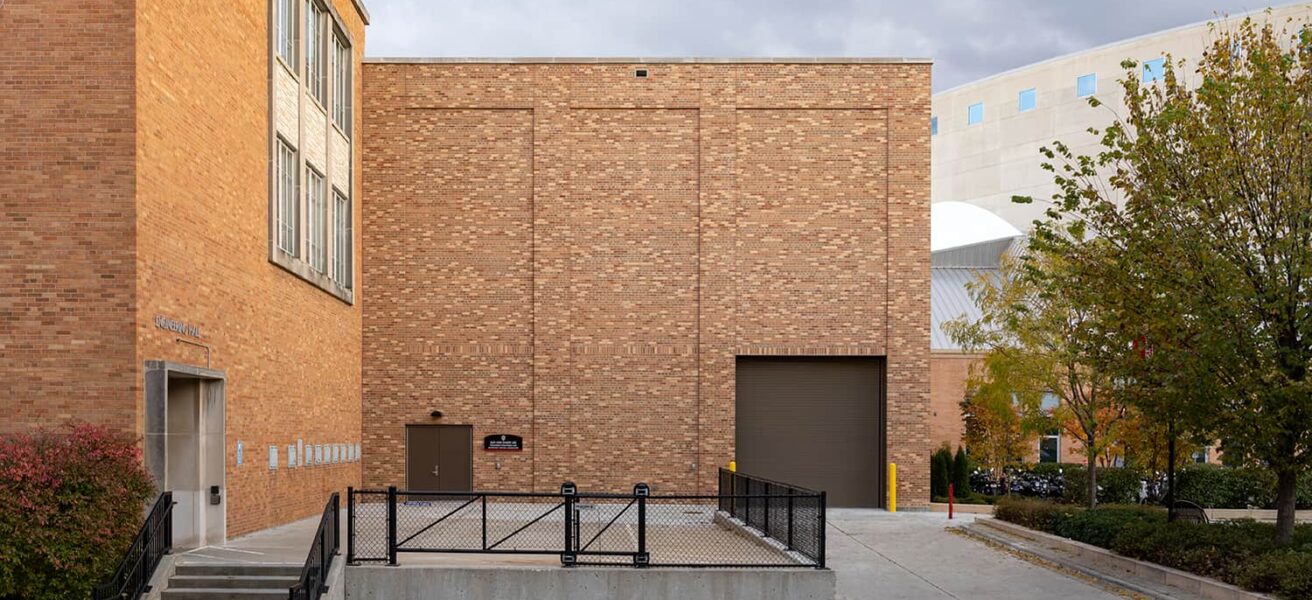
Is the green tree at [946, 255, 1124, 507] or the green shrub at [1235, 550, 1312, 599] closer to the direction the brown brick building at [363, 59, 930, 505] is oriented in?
the green shrub

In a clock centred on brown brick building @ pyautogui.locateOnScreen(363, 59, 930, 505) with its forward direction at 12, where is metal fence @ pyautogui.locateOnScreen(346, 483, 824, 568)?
The metal fence is roughly at 12 o'clock from the brown brick building.

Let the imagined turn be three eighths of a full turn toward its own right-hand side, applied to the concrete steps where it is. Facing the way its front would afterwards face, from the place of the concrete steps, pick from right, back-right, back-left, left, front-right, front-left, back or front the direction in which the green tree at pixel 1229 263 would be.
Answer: back-right

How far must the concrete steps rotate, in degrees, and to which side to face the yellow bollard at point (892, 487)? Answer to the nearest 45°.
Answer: approximately 135° to its left

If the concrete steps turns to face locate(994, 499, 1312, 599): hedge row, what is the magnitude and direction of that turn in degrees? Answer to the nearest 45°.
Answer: approximately 90° to its left

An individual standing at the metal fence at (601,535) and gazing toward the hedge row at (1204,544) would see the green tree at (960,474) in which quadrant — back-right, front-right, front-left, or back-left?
front-left

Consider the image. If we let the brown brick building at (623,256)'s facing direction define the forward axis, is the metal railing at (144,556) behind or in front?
in front

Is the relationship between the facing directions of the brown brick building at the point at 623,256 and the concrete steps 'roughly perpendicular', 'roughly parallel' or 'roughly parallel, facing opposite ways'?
roughly parallel

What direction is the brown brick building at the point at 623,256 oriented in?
toward the camera

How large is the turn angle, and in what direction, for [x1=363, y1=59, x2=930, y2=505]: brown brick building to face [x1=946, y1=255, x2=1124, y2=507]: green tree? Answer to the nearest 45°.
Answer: approximately 45° to its left

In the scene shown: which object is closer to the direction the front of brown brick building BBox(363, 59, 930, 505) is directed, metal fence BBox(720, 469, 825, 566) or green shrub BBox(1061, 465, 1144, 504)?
the metal fence

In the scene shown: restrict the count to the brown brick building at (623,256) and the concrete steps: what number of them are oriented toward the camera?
2

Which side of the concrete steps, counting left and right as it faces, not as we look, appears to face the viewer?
front

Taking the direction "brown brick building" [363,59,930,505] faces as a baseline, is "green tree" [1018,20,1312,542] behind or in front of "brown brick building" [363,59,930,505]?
in front

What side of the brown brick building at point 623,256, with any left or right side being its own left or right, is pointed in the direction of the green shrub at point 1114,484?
left

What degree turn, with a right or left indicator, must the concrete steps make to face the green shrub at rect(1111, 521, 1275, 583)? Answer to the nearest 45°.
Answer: approximately 90° to its left
